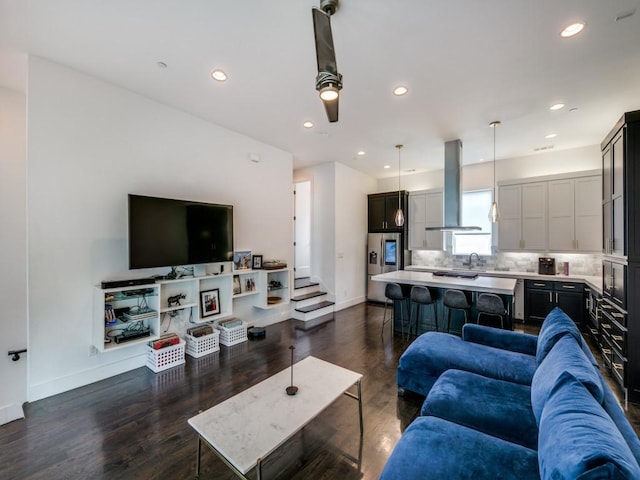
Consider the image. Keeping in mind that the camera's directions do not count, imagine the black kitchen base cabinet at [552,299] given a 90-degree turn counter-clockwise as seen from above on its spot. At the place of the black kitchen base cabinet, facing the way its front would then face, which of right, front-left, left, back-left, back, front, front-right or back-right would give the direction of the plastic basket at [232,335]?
back-right

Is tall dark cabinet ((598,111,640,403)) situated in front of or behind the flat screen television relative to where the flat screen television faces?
in front

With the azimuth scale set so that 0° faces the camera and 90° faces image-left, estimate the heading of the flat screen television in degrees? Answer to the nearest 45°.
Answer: approximately 315°

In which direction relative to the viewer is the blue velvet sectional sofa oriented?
to the viewer's left

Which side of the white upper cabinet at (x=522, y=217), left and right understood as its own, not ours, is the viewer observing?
front

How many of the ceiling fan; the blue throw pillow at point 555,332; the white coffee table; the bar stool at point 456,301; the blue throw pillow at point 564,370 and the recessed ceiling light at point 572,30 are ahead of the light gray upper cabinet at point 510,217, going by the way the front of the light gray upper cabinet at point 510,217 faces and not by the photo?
6

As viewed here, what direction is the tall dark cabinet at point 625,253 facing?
to the viewer's left

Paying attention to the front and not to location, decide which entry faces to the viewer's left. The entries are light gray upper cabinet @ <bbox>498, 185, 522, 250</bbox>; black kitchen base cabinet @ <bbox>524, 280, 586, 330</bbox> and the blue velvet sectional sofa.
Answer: the blue velvet sectional sofa

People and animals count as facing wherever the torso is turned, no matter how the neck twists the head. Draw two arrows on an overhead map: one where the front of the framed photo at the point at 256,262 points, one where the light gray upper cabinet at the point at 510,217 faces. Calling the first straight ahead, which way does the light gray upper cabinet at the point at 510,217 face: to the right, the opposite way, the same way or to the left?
to the right

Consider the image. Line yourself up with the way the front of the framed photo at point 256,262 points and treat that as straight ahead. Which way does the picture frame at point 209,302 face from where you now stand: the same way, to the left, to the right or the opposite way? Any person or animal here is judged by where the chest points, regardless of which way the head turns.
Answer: the same way

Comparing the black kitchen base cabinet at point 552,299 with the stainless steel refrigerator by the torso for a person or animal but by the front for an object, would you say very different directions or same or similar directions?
same or similar directions

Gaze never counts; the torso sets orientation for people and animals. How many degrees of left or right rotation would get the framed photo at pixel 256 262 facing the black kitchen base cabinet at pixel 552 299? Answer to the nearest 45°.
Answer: approximately 45° to its left

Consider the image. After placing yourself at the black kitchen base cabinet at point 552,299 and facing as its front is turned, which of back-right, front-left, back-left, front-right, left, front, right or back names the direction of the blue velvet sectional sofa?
front

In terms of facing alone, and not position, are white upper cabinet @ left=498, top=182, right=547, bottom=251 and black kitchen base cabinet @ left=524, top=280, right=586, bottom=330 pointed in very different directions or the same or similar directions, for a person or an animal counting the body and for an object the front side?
same or similar directions

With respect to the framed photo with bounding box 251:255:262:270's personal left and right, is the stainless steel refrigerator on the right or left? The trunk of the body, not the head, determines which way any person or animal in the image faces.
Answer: on its left

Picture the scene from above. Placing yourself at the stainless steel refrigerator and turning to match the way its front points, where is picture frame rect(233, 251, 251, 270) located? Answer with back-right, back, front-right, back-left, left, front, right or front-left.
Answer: front-right

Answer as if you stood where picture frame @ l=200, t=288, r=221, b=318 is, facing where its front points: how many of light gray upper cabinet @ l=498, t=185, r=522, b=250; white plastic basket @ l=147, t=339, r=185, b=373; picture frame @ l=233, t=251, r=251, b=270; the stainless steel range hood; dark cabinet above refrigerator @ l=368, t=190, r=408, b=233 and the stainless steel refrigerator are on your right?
1

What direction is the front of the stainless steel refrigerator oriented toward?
toward the camera
